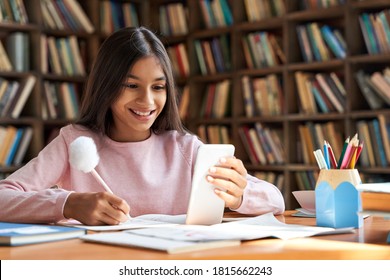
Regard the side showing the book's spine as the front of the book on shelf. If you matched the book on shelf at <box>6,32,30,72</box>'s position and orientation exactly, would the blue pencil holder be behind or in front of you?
in front

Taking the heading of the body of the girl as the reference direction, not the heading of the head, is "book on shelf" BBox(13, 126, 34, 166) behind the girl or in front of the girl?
behind

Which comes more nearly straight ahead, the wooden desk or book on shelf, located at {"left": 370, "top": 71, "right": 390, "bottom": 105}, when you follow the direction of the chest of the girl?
the wooden desk

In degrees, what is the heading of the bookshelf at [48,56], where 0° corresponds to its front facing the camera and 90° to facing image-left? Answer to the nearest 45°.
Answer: approximately 0°

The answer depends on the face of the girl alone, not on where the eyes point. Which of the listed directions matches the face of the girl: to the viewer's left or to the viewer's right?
to the viewer's right

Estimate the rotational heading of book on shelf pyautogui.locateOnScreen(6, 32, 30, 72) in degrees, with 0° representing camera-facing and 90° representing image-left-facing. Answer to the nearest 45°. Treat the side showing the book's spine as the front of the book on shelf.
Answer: approximately 0°

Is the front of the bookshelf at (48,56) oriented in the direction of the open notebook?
yes

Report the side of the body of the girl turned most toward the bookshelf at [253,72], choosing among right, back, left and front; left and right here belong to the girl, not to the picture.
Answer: back

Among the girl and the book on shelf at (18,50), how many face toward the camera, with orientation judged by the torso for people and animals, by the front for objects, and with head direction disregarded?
2
